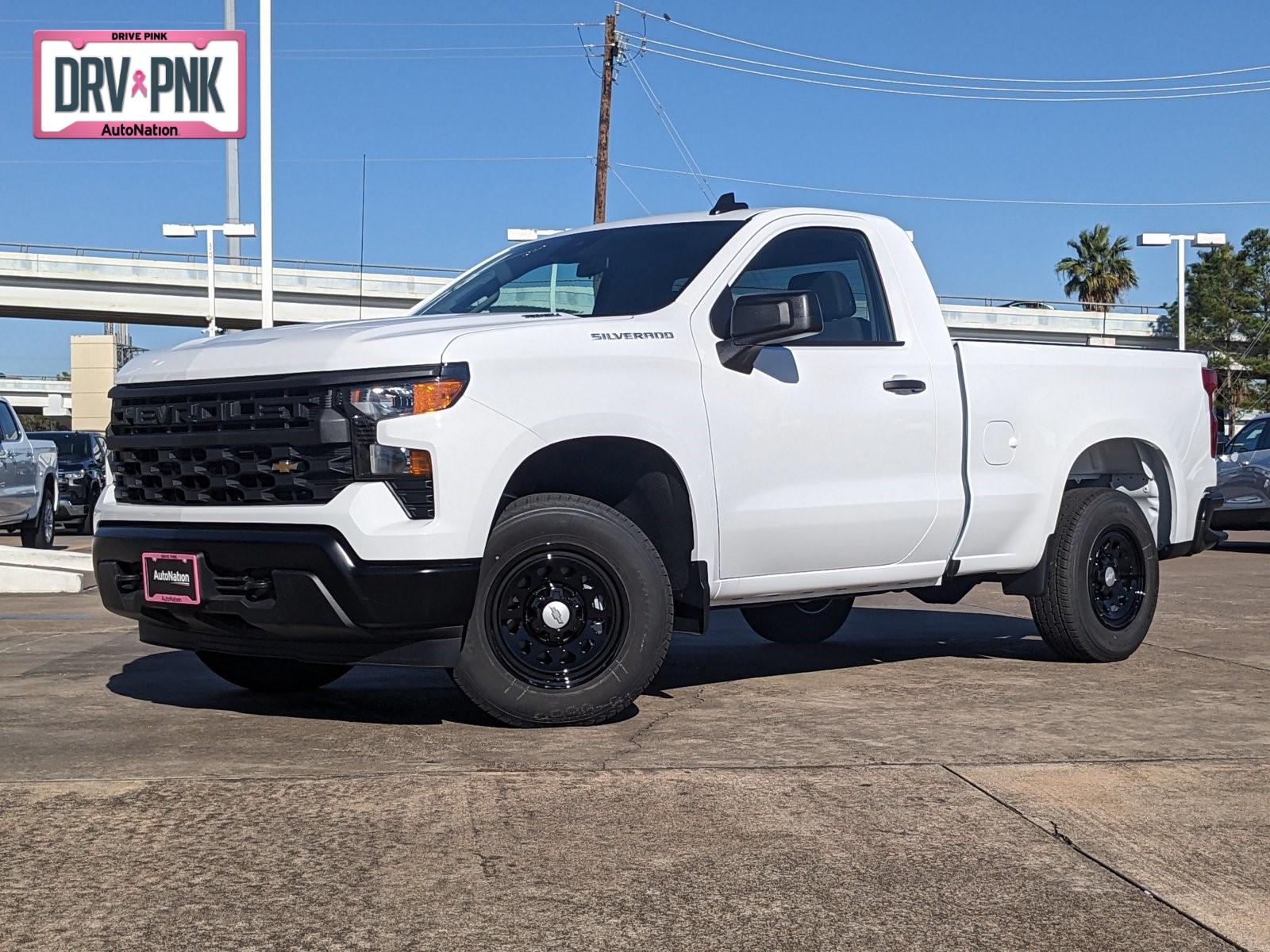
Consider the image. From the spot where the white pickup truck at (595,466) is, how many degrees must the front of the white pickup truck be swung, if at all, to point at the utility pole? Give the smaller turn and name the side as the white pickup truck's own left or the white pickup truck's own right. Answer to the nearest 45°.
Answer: approximately 135° to the white pickup truck's own right

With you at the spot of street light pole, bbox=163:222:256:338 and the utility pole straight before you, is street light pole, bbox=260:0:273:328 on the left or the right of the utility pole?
right

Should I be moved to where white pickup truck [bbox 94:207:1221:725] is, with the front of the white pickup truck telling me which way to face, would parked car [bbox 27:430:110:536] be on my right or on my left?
on my right

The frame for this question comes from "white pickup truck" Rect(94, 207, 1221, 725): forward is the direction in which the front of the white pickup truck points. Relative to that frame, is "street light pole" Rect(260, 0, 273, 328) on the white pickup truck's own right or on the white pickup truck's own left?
on the white pickup truck's own right

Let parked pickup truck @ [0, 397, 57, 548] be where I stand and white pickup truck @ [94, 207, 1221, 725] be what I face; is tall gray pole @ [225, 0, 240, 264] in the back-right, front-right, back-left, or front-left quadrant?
back-left

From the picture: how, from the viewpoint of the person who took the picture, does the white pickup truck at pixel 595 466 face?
facing the viewer and to the left of the viewer

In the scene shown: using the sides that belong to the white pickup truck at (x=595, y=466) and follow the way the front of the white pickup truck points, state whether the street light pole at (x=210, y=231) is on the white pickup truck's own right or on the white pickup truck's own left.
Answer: on the white pickup truck's own right

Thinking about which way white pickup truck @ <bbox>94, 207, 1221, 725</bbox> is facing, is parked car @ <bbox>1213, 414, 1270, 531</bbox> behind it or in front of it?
behind

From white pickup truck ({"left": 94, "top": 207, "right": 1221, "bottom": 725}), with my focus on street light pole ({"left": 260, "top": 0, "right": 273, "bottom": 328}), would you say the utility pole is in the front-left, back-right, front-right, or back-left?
front-right
